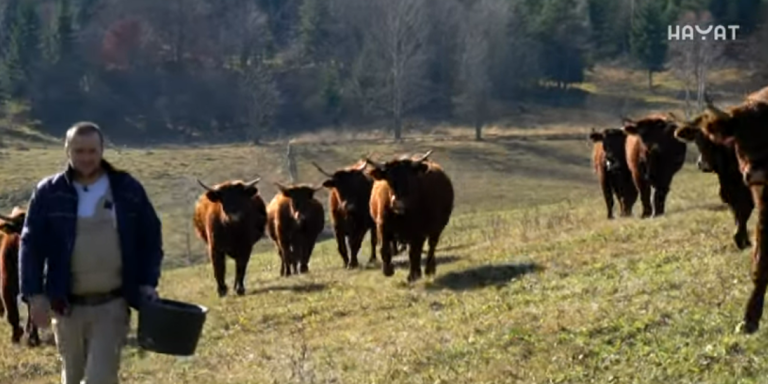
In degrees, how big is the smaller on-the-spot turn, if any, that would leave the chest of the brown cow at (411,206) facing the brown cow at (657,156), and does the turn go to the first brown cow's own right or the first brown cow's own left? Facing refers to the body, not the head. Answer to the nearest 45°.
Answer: approximately 180°

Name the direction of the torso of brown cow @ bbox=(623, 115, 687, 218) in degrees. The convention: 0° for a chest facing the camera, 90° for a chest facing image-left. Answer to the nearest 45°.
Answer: approximately 0°

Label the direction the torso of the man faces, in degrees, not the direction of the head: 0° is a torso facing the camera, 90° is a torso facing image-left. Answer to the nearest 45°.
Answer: approximately 0°

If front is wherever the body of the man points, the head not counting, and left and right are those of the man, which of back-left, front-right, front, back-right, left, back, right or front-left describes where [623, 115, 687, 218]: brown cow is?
back-left

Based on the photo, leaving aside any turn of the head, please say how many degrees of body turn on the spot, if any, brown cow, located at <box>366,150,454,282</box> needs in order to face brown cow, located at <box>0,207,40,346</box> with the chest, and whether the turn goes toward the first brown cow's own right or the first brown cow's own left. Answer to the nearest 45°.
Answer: approximately 45° to the first brown cow's own right
